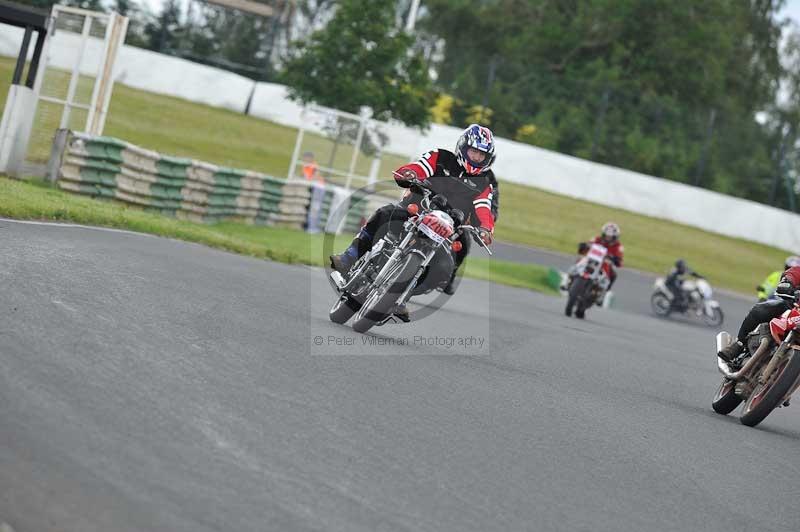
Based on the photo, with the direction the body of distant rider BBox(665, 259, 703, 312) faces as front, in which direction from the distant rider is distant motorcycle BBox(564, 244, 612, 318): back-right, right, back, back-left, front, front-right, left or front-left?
front-right

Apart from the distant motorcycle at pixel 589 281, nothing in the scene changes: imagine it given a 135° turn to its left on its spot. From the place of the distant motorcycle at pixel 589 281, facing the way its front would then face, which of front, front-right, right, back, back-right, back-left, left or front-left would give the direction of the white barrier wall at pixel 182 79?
left

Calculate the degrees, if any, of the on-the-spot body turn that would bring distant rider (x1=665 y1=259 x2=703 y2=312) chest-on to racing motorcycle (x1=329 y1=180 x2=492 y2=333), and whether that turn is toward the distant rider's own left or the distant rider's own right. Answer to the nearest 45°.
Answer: approximately 45° to the distant rider's own right

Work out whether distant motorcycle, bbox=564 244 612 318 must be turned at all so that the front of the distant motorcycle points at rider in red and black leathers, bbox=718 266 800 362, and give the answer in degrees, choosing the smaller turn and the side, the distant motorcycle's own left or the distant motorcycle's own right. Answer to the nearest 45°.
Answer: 0° — it already faces them

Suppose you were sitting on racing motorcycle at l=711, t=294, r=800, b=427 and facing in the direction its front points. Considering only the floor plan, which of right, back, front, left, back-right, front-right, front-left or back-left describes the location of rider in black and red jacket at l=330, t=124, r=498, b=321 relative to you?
back-right

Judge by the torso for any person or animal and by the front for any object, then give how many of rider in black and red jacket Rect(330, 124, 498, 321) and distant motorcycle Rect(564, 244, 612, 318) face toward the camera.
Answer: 2

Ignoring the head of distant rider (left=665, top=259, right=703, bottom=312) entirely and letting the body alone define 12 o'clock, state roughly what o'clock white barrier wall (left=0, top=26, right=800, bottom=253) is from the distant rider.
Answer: The white barrier wall is roughly at 7 o'clock from the distant rider.

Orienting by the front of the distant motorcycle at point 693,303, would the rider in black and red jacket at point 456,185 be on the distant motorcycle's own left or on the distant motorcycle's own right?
on the distant motorcycle's own right
